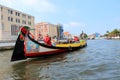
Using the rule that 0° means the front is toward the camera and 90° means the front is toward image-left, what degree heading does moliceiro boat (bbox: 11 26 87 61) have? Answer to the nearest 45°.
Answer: approximately 45°
